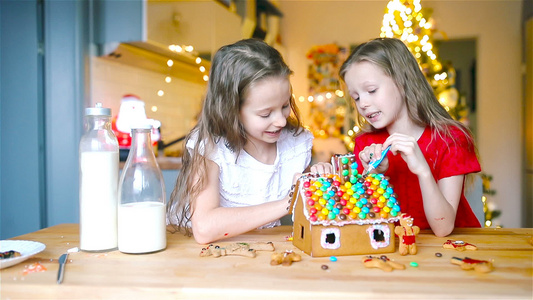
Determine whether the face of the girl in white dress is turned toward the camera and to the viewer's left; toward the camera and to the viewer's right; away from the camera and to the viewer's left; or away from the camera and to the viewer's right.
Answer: toward the camera and to the viewer's right

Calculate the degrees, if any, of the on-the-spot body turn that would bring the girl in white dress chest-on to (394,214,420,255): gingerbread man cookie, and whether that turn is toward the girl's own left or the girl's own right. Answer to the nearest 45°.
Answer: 0° — they already face it

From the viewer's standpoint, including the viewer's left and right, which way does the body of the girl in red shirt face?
facing the viewer and to the left of the viewer

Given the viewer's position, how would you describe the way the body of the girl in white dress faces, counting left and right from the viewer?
facing the viewer and to the right of the viewer

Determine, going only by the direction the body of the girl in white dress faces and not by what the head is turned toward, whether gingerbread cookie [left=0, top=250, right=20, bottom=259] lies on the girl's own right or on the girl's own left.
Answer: on the girl's own right

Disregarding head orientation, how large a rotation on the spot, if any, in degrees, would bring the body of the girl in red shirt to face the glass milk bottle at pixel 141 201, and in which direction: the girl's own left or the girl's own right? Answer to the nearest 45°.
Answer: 0° — they already face it

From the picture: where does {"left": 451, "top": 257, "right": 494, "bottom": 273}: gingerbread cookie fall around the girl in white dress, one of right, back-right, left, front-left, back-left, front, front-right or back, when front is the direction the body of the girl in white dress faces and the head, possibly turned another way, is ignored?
front

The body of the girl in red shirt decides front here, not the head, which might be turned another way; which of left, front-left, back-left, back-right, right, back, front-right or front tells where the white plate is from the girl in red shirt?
front

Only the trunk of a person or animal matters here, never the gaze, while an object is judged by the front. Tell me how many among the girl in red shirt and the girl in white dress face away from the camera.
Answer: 0

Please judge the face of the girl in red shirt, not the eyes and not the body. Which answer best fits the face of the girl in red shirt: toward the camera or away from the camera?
toward the camera

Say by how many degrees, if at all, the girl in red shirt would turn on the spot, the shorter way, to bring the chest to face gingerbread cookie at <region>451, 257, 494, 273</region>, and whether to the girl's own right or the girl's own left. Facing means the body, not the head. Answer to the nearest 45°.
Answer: approximately 45° to the girl's own left

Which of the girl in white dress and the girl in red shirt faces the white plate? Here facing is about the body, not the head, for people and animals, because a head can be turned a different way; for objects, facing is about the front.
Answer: the girl in red shirt

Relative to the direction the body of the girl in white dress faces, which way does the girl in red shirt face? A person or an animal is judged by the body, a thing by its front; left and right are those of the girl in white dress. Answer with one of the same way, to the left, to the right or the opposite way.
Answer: to the right
